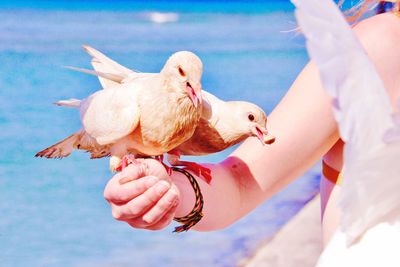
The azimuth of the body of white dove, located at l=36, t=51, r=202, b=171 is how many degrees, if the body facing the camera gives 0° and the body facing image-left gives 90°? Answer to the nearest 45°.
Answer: approximately 315°

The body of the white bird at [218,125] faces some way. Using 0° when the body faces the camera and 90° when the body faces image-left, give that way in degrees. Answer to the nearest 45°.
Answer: approximately 270°
